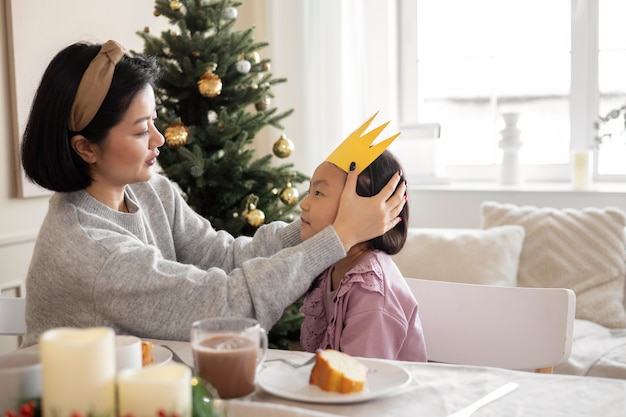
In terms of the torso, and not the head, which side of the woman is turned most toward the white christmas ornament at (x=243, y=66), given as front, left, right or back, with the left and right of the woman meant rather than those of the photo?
left

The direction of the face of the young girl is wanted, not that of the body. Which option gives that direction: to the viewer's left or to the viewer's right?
to the viewer's left

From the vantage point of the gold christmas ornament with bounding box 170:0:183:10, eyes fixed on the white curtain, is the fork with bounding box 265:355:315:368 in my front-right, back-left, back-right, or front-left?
back-right

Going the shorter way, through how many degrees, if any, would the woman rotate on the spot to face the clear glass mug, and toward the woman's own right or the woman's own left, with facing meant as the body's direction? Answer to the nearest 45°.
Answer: approximately 90° to the woman's own right

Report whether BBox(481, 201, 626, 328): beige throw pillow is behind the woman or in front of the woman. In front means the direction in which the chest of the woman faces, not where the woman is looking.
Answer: in front

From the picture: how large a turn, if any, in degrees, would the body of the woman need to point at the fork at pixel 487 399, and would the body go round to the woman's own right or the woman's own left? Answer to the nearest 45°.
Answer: approximately 45° to the woman's own right

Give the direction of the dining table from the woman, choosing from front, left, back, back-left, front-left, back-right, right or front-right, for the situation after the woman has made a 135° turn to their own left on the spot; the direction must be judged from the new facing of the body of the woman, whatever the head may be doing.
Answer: back

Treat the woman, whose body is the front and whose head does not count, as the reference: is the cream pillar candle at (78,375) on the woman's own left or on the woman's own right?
on the woman's own right

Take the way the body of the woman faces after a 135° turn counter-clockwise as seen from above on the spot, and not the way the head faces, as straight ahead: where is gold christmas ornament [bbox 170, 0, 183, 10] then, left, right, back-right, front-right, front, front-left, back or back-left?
front-right

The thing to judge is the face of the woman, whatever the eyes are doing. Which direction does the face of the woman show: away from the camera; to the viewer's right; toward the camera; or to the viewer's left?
to the viewer's right

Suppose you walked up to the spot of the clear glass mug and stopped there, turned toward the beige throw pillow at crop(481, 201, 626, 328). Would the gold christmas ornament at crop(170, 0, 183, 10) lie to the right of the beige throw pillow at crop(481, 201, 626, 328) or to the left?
left

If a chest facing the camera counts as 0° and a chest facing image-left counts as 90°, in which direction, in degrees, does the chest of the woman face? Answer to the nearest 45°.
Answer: approximately 270°
